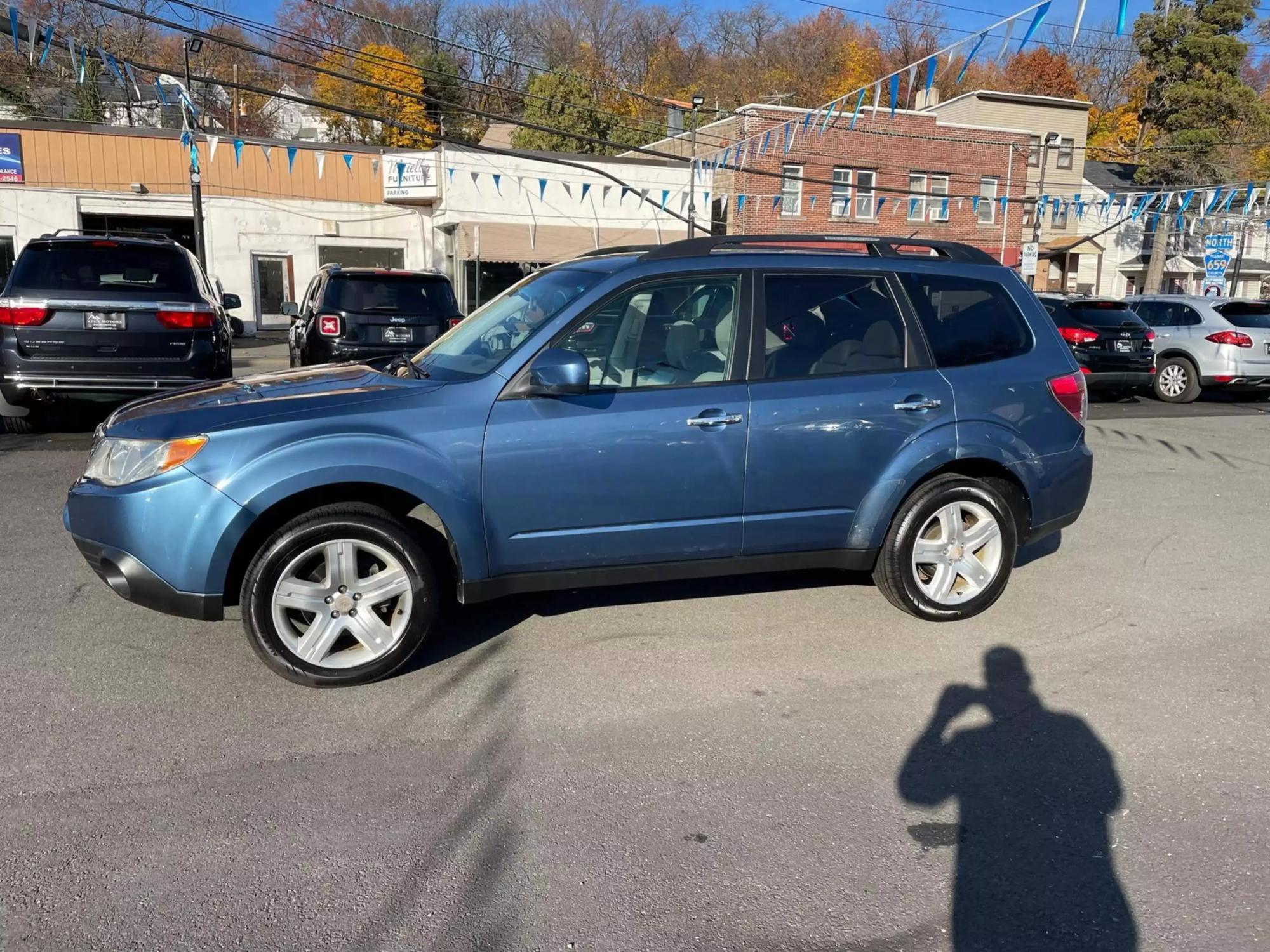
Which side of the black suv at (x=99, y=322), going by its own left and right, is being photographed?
back

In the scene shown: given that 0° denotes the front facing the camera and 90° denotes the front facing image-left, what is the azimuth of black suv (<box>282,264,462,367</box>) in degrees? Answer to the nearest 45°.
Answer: approximately 180°

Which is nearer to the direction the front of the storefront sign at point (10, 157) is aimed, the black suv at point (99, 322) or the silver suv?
the black suv

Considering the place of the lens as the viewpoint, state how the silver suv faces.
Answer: facing away from the viewer and to the left of the viewer

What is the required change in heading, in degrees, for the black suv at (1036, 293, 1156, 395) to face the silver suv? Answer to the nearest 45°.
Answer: approximately 90° to its right

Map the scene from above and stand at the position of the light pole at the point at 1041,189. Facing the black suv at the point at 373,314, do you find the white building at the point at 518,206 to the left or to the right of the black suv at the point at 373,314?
right

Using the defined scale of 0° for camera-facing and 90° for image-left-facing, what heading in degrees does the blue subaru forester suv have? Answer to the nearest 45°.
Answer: approximately 90°

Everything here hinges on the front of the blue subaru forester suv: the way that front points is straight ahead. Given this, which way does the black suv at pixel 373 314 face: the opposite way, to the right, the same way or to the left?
to the right

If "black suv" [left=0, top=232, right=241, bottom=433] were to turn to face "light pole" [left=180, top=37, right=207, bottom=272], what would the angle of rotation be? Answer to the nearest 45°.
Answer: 0° — it already faces it

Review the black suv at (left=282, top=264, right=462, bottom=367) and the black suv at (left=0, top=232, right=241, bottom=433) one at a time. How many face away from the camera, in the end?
2

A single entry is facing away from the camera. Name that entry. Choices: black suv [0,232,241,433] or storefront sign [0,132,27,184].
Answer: the black suv
